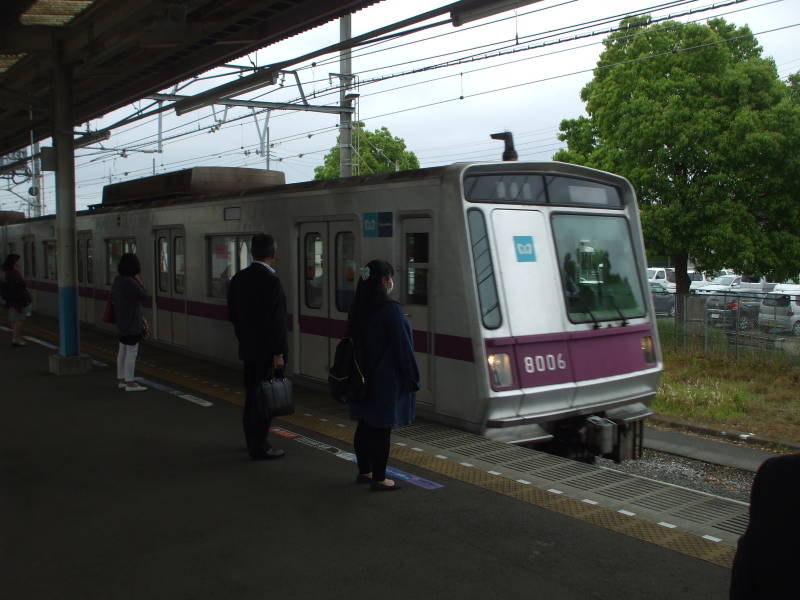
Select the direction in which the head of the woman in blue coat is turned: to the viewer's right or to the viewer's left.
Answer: to the viewer's right

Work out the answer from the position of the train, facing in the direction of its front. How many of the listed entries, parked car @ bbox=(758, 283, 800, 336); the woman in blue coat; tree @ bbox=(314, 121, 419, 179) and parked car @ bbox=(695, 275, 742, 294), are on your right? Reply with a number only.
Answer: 1

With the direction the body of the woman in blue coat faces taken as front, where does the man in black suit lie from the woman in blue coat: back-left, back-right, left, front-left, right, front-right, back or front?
back-left

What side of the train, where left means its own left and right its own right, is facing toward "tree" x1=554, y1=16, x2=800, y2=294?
left

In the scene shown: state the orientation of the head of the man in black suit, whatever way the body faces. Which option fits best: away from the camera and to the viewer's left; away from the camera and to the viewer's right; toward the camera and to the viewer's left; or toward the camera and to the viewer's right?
away from the camera and to the viewer's right

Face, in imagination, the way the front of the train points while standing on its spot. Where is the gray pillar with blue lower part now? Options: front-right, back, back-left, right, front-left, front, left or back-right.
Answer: back

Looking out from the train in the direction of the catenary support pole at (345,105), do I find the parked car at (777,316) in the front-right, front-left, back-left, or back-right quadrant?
front-right

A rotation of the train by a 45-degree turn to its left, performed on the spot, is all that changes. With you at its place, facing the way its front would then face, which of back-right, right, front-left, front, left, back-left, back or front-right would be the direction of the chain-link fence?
front-left

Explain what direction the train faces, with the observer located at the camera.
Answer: facing the viewer and to the right of the viewer

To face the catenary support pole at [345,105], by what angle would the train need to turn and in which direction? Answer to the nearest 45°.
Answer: approximately 135° to its left
